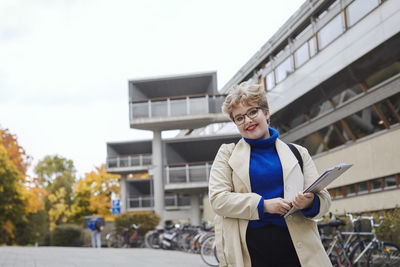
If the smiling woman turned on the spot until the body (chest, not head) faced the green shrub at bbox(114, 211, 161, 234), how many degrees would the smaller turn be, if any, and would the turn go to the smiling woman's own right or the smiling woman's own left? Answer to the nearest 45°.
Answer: approximately 180°

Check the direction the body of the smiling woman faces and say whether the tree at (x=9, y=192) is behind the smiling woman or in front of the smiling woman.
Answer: behind

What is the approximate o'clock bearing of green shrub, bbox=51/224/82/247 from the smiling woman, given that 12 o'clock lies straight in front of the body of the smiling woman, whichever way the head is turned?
The green shrub is roughly at 5 o'clock from the smiling woman.

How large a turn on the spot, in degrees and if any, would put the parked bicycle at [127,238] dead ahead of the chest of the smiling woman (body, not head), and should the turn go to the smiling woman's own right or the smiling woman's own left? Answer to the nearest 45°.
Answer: approximately 180°

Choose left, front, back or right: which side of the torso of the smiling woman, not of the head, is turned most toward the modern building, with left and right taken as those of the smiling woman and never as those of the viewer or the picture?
back

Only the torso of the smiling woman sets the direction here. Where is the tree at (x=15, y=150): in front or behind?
behind

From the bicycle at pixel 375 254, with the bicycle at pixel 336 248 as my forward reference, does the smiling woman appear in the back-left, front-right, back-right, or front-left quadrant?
back-left

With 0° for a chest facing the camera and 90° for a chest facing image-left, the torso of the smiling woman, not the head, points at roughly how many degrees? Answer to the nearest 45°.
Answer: approximately 0°

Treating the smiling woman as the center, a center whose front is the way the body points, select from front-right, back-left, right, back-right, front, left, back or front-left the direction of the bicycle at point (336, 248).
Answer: back
